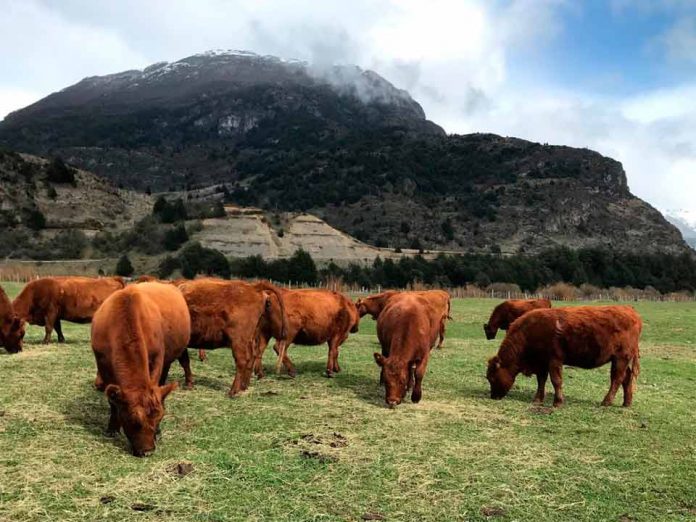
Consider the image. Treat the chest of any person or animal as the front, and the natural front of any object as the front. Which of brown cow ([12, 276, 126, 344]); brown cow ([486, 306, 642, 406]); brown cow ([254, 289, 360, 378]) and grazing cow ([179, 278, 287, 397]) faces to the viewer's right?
brown cow ([254, 289, 360, 378])

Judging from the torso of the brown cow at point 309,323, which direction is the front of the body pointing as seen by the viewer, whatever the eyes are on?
to the viewer's right

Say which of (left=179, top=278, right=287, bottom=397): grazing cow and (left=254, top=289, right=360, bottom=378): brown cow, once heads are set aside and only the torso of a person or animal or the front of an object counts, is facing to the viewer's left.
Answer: the grazing cow

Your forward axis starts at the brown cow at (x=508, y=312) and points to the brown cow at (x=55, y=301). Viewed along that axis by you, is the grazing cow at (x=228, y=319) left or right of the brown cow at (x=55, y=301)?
left

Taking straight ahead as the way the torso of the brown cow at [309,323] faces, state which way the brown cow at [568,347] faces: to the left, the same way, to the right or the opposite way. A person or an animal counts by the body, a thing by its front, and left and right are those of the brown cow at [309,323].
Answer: the opposite way

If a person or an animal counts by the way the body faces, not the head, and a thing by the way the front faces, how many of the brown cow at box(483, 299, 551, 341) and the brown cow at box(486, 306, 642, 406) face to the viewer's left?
2

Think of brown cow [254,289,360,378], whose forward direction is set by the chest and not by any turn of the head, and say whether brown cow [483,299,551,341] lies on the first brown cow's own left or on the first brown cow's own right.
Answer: on the first brown cow's own left

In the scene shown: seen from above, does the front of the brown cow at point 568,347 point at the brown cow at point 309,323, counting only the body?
yes

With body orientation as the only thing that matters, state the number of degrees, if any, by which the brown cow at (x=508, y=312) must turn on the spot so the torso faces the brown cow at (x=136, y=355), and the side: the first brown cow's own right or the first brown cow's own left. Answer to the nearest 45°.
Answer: approximately 90° to the first brown cow's own left

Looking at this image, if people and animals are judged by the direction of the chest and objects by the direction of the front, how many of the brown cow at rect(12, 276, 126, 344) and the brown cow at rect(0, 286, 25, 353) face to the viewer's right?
1

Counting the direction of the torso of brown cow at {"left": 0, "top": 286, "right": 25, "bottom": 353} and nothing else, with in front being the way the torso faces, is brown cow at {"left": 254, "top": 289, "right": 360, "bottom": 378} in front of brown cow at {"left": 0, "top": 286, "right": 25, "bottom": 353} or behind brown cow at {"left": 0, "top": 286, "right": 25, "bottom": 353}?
in front

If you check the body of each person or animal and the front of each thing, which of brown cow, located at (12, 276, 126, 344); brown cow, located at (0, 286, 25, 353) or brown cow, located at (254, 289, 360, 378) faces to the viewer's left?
brown cow, located at (12, 276, 126, 344)

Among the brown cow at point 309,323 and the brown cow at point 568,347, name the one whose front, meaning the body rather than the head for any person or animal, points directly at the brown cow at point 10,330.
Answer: the brown cow at point 568,347

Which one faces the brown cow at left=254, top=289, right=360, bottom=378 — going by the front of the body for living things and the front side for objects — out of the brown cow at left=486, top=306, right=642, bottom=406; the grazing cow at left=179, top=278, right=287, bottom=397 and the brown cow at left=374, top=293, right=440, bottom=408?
the brown cow at left=486, top=306, right=642, bottom=406
